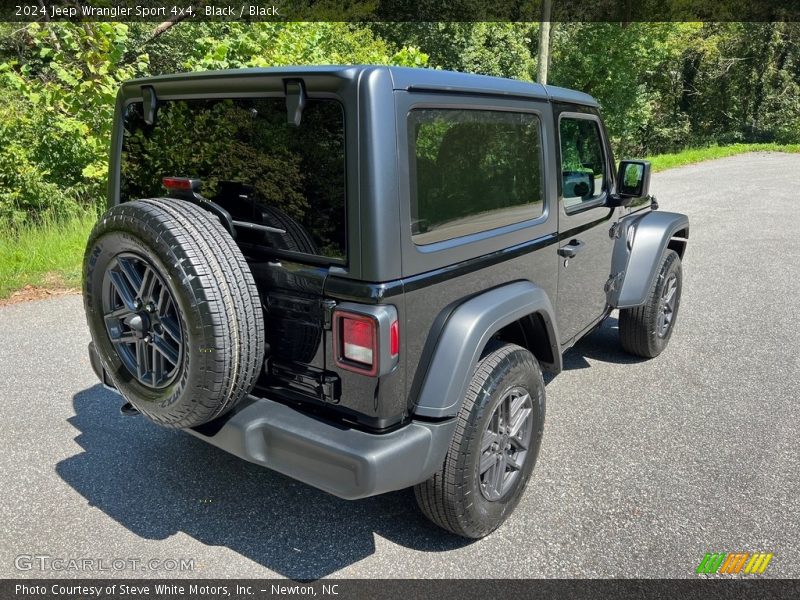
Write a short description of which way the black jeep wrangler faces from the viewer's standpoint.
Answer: facing away from the viewer and to the right of the viewer
